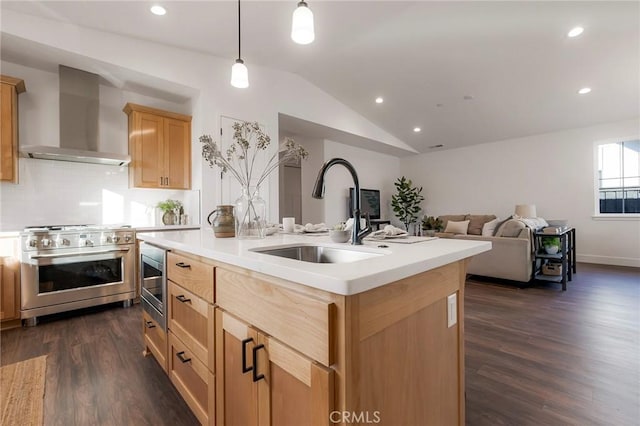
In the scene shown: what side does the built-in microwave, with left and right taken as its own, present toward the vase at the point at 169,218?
right

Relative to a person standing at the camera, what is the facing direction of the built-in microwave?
facing to the left of the viewer

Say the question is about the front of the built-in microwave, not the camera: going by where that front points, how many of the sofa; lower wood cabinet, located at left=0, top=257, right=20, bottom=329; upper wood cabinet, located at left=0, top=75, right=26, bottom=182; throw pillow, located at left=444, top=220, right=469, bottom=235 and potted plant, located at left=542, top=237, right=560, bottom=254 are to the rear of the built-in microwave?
3

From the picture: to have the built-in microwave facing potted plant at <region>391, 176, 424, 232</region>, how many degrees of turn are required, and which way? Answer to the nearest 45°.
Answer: approximately 135° to its right

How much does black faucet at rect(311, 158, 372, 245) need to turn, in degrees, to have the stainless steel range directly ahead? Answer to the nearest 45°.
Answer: approximately 90° to its right

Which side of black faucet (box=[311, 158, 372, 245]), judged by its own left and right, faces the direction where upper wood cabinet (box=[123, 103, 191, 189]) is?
right

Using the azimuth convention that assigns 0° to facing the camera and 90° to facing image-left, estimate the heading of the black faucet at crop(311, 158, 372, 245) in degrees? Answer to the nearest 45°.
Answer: approximately 45°

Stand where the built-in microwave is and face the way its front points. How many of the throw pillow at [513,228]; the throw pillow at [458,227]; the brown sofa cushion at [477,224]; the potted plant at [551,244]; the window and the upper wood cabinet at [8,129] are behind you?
5
